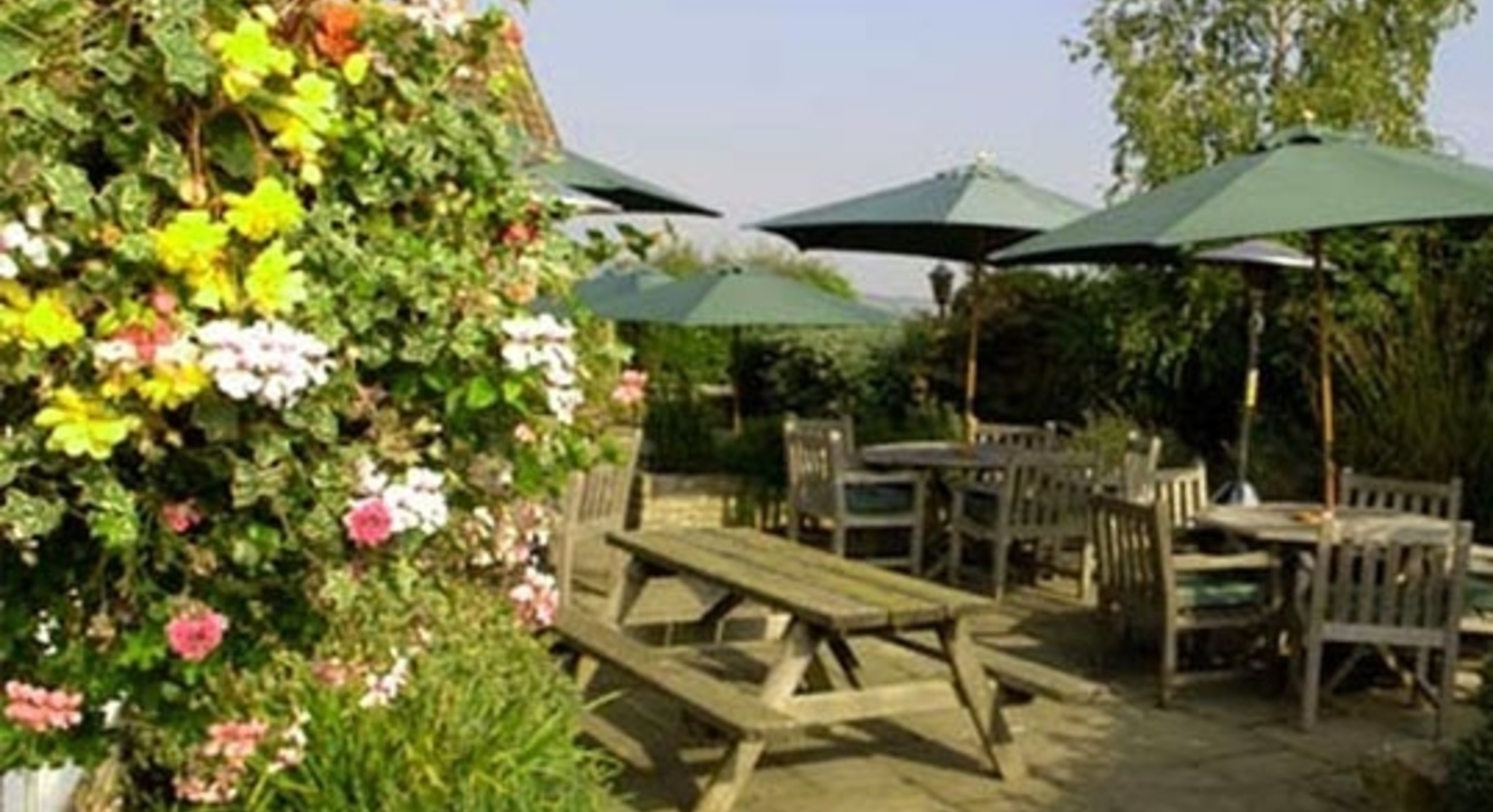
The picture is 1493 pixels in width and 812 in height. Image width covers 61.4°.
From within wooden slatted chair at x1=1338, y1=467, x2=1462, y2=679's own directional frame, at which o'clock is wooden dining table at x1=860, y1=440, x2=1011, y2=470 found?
The wooden dining table is roughly at 2 o'clock from the wooden slatted chair.

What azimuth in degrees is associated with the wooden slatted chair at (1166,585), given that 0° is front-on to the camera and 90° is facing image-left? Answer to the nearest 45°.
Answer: approximately 225°

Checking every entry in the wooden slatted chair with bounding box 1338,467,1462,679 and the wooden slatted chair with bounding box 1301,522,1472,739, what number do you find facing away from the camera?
1

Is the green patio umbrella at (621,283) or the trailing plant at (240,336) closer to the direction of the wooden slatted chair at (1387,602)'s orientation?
the green patio umbrella

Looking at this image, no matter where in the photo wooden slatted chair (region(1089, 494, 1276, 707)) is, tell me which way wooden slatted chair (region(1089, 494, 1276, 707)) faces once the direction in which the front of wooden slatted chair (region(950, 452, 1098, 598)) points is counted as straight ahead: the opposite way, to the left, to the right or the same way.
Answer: to the right

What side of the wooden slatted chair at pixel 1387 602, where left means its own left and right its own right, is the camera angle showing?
back

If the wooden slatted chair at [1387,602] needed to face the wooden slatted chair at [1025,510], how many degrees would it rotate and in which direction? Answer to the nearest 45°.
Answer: approximately 45° to its left

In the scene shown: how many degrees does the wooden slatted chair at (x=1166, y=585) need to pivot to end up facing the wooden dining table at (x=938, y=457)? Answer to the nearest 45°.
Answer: approximately 90° to its left

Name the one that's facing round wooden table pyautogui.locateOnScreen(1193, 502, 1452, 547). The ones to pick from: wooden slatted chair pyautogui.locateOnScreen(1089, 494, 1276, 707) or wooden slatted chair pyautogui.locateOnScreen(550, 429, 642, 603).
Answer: wooden slatted chair pyautogui.locateOnScreen(1089, 494, 1276, 707)

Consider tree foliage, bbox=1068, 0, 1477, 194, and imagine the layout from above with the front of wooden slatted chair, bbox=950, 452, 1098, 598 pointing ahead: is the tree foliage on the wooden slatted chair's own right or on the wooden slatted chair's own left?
on the wooden slatted chair's own right

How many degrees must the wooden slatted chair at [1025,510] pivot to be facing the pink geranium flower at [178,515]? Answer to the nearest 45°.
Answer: approximately 135° to its left
